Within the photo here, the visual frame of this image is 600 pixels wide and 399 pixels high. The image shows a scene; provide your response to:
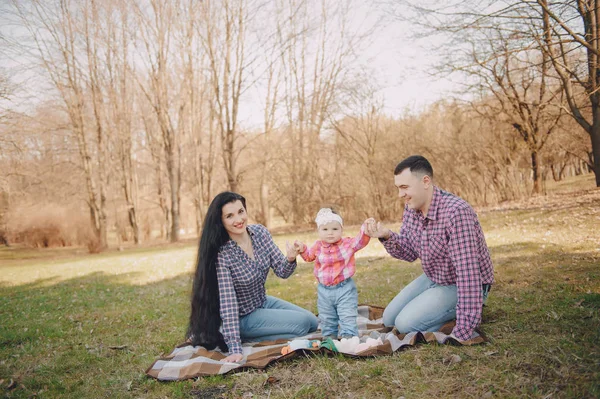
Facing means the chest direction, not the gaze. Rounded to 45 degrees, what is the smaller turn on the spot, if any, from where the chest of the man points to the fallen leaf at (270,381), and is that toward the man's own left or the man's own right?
0° — they already face it

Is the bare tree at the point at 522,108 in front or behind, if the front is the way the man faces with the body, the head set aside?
behind

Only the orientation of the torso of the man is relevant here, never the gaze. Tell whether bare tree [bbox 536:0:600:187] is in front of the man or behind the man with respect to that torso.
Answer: behind

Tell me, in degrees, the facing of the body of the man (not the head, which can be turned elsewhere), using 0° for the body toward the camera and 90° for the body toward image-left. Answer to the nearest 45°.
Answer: approximately 45°

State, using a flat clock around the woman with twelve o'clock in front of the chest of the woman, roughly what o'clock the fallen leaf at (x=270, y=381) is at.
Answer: The fallen leaf is roughly at 1 o'clock from the woman.

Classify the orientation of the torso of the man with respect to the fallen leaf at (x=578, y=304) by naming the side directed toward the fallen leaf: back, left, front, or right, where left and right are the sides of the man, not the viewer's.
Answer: back

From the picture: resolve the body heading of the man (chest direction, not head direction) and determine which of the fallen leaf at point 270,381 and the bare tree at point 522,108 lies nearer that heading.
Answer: the fallen leaf

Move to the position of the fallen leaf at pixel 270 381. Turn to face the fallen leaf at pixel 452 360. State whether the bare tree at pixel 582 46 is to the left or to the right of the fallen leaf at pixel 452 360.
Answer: left

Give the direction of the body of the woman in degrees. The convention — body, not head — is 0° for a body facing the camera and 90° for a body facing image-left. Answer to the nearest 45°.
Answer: approximately 315°
